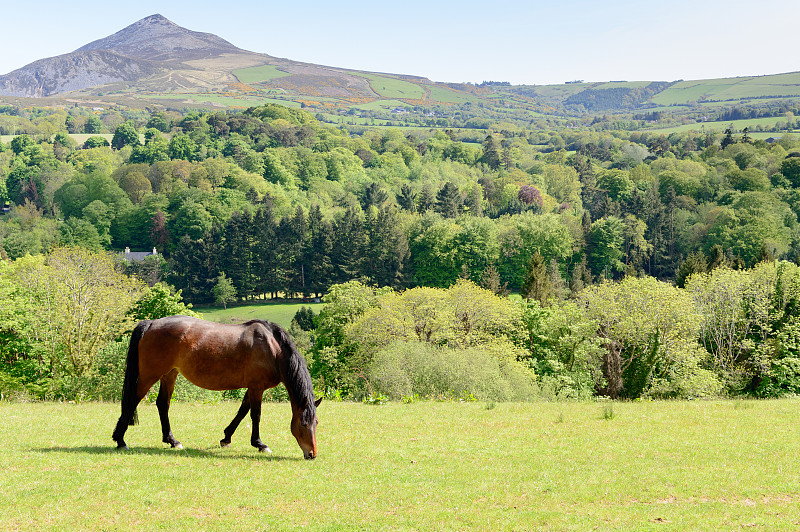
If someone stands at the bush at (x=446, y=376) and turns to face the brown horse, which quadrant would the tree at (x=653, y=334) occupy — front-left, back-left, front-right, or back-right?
back-left

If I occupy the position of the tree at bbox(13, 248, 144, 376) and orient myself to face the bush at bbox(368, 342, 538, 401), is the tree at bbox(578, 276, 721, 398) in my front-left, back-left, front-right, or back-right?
front-left

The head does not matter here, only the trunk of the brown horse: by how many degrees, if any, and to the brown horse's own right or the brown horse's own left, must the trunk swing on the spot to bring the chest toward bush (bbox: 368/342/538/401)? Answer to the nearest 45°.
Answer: approximately 45° to the brown horse's own left

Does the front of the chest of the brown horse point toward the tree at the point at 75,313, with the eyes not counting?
no

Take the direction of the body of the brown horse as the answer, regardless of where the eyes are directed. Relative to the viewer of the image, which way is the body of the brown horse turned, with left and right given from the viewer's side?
facing to the right of the viewer

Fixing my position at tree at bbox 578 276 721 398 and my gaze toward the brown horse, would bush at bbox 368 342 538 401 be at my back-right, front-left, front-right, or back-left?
front-right

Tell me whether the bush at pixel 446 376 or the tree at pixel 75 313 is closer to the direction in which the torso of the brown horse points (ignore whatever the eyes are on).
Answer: the bush

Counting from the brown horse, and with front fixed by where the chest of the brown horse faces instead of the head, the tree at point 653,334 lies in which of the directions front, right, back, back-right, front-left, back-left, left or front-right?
front-left

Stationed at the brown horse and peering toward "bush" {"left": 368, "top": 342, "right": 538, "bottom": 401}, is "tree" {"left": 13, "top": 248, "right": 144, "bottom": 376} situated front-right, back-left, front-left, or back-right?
front-left

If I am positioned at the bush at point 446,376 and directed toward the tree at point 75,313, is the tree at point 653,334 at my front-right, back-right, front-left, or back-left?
back-right

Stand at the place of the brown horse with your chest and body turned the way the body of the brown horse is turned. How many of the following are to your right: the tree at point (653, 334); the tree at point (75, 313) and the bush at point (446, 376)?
0
